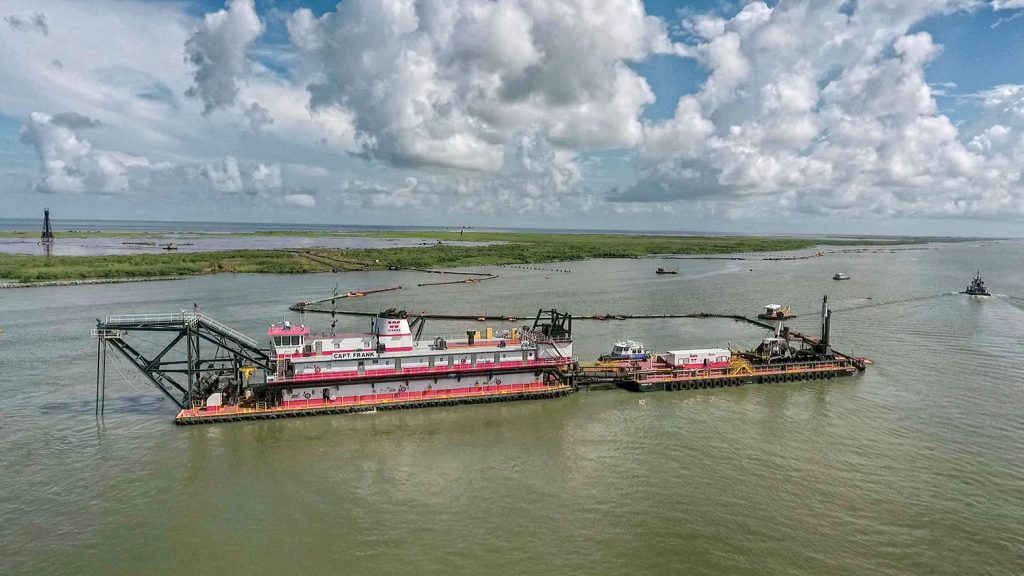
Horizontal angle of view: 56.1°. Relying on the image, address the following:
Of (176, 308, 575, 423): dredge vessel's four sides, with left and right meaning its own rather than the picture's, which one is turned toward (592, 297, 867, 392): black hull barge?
back

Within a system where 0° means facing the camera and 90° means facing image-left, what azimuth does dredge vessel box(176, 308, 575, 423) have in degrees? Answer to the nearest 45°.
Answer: approximately 90°

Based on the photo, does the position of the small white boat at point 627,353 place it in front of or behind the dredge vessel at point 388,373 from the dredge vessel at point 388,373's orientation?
behind
